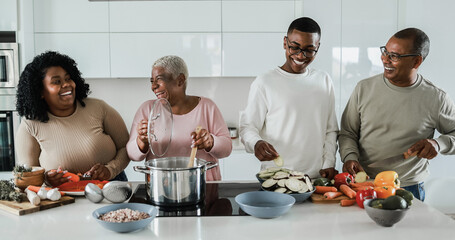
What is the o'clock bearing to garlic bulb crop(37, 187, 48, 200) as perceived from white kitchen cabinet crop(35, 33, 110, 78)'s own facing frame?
The garlic bulb is roughly at 12 o'clock from the white kitchen cabinet.

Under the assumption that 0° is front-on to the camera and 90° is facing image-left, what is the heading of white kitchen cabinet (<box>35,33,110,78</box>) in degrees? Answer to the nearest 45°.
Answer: approximately 0°

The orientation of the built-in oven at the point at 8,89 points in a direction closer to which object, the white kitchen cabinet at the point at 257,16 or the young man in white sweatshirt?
the young man in white sweatshirt

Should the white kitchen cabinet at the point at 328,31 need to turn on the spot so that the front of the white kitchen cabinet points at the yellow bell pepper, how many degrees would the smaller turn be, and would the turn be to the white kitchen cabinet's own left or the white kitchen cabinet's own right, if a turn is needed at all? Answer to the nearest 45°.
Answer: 0° — it already faces it
